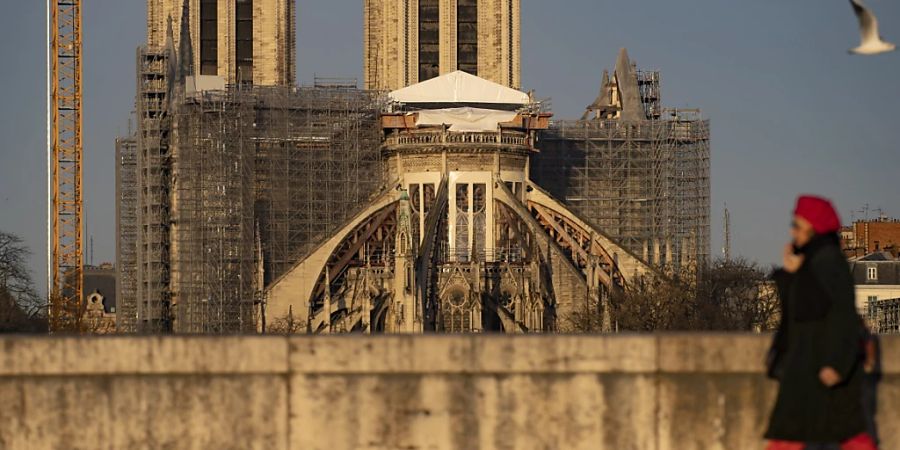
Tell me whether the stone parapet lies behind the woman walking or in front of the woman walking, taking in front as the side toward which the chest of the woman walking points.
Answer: in front

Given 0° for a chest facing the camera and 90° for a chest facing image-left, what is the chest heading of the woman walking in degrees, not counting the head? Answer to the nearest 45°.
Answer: approximately 90°

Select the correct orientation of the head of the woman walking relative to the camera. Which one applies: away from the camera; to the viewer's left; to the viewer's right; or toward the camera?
to the viewer's left
